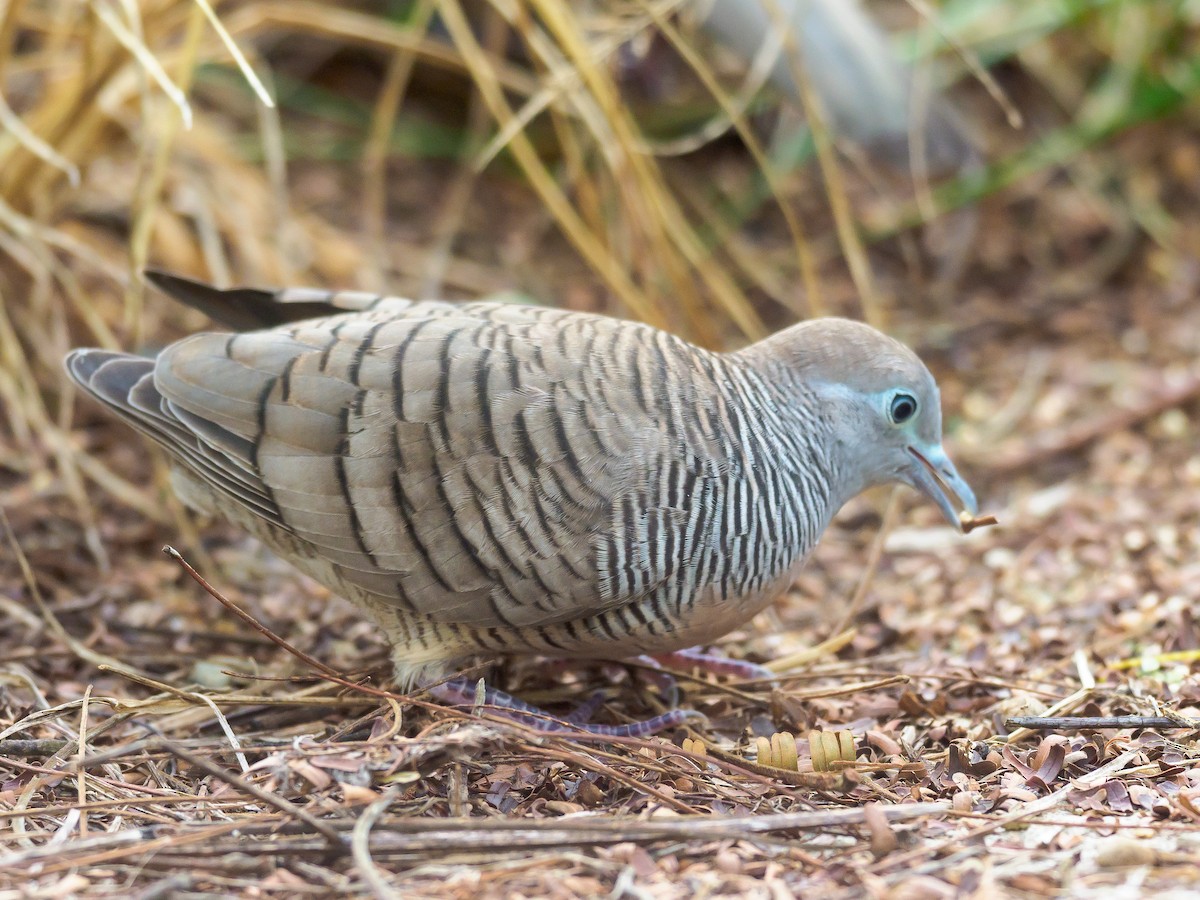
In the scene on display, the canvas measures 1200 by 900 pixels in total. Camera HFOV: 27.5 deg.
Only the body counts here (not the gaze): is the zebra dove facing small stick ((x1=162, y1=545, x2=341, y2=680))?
no

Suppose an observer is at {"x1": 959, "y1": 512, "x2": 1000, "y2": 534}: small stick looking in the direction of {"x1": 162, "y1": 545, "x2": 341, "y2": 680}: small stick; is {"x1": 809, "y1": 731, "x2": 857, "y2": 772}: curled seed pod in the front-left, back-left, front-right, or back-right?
front-left

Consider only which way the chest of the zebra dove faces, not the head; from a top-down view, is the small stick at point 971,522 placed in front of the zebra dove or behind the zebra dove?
in front

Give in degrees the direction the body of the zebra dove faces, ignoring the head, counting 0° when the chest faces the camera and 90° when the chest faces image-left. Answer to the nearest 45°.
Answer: approximately 270°

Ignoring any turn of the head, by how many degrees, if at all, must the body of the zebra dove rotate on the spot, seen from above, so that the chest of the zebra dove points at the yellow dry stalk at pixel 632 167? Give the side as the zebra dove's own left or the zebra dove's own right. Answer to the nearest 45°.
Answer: approximately 90° to the zebra dove's own left

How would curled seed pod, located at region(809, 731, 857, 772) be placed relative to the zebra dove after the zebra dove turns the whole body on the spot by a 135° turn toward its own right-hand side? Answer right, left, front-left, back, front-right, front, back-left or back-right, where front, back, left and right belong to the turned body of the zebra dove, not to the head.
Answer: left

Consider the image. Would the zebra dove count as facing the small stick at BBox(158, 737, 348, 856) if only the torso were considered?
no
